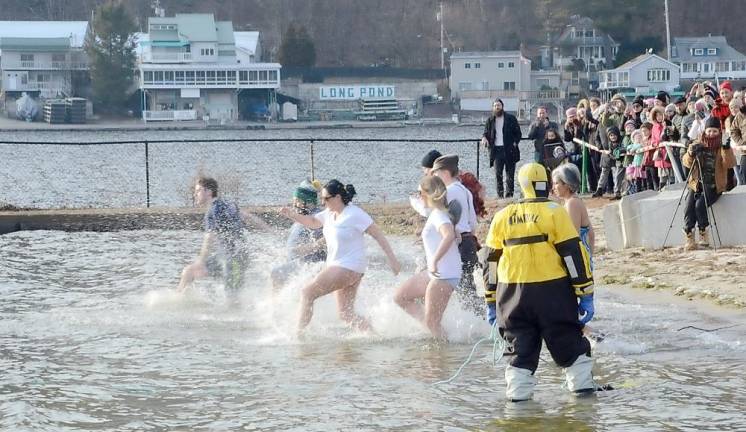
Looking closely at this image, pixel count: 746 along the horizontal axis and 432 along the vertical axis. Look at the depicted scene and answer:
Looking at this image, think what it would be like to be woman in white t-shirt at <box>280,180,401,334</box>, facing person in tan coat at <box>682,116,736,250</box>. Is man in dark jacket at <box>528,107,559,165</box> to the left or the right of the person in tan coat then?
left

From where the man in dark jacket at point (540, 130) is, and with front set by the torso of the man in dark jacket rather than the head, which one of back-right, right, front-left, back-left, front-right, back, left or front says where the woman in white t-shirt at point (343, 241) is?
front

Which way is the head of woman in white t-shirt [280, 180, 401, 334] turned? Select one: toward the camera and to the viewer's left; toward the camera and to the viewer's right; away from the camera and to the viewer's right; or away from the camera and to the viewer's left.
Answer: toward the camera and to the viewer's left

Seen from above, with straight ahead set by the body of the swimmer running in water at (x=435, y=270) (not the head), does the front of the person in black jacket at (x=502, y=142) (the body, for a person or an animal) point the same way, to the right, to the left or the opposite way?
to the left

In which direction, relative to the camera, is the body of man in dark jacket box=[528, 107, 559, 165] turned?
toward the camera

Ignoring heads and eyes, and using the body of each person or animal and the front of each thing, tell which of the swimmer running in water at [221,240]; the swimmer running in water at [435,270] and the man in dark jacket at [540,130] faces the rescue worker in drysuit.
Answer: the man in dark jacket

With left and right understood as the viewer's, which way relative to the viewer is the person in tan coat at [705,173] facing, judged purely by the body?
facing the viewer

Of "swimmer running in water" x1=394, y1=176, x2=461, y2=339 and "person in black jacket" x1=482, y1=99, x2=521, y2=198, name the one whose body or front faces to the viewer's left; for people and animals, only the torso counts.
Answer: the swimmer running in water

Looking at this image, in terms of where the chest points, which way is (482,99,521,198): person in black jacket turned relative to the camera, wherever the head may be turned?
toward the camera

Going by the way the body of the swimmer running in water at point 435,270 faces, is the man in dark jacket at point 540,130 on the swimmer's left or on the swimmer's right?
on the swimmer's right

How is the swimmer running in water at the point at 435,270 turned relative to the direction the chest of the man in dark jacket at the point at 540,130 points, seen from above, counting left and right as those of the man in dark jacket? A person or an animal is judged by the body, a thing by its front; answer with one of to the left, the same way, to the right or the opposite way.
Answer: to the right

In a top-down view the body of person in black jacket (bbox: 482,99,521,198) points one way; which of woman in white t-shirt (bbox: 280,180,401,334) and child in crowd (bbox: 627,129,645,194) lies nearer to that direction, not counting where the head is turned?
the woman in white t-shirt

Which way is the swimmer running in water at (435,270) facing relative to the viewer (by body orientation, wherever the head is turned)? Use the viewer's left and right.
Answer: facing to the left of the viewer

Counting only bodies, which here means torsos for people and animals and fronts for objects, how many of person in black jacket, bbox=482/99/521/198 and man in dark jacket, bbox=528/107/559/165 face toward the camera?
2

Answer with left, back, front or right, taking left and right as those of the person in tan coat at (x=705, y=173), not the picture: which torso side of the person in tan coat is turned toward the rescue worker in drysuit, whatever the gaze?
front

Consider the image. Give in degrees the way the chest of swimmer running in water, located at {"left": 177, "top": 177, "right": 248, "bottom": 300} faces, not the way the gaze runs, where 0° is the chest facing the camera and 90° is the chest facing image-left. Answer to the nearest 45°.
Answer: approximately 90°

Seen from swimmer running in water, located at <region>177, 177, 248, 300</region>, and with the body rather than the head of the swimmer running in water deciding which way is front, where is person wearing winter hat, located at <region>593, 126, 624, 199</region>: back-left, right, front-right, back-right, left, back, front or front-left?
back-right
